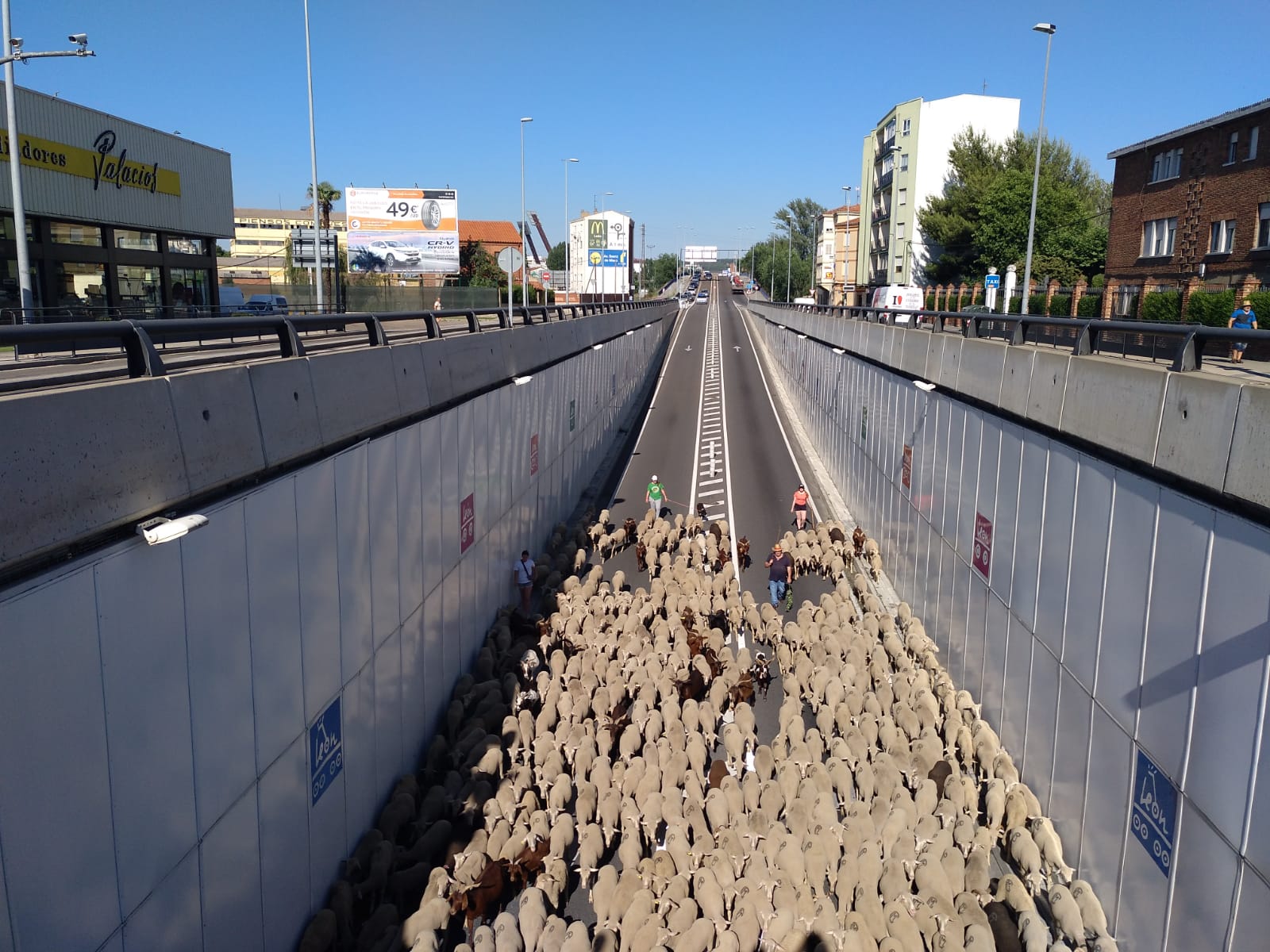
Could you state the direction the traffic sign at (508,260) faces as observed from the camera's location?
facing away from the viewer

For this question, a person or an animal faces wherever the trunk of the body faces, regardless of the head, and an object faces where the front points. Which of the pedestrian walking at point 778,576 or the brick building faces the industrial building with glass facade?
the brick building

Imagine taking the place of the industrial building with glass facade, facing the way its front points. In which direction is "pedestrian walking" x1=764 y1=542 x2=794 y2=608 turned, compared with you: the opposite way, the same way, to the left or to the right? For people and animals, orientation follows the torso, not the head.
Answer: to the right

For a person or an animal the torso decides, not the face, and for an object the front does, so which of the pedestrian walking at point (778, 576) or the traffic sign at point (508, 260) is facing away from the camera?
the traffic sign

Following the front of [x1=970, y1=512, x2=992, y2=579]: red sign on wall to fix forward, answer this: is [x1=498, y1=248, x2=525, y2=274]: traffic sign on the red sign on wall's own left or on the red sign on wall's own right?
on the red sign on wall's own right

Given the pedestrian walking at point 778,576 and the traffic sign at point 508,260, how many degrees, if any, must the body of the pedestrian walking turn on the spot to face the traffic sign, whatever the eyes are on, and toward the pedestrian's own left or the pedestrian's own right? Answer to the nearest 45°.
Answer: approximately 135° to the pedestrian's own right

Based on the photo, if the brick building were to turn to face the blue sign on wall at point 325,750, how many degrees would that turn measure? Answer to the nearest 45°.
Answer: approximately 45° to its left

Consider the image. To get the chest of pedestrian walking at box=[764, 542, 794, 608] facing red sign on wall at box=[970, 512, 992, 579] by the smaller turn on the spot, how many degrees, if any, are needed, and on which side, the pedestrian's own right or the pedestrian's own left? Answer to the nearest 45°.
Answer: approximately 45° to the pedestrian's own left

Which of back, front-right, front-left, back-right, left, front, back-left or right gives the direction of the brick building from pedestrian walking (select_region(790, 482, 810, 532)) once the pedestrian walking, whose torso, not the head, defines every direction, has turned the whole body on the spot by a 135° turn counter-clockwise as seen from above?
front

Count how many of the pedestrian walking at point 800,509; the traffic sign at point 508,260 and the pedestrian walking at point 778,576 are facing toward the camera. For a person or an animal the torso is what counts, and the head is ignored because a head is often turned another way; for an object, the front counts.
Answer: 2
